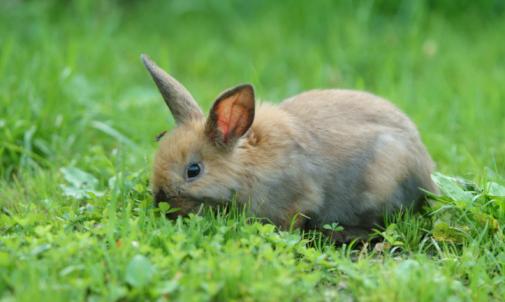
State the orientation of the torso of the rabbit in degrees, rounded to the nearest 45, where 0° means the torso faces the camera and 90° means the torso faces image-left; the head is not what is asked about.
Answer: approximately 90°
